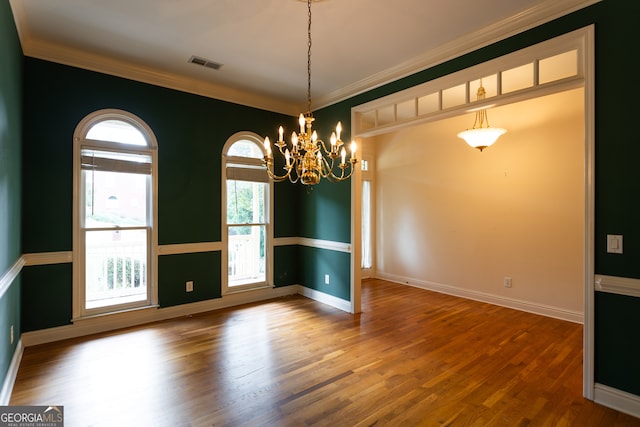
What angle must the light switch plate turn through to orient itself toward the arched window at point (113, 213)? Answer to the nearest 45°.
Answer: approximately 45° to its right

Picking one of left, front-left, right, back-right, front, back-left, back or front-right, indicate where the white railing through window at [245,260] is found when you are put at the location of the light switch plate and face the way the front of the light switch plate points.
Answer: right

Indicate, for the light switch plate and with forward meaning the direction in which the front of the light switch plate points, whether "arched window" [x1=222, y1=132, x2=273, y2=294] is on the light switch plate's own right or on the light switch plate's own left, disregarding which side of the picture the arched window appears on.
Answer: on the light switch plate's own right

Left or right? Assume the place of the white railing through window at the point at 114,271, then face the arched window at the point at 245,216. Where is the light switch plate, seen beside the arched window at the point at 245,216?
right

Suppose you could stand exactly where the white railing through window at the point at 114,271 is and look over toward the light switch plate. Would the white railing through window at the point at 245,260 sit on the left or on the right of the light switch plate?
left

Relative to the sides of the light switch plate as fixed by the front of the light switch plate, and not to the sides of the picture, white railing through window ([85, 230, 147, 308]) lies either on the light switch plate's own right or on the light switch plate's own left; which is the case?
on the light switch plate's own right
